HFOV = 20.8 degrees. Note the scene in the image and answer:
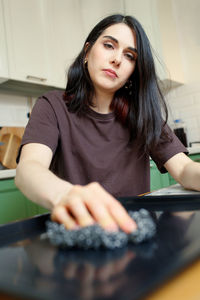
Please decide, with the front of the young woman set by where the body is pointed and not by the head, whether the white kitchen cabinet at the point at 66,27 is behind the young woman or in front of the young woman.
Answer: behind

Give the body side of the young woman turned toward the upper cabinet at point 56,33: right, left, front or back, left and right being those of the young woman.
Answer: back

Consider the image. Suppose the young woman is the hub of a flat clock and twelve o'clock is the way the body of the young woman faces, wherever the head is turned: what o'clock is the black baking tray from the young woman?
The black baking tray is roughly at 12 o'clock from the young woman.

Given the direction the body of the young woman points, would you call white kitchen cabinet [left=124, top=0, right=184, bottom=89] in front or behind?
behind

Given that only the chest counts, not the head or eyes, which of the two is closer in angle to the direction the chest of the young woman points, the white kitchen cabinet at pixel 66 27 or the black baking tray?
the black baking tray

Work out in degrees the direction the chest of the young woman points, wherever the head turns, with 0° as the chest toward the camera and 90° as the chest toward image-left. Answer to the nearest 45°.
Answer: approximately 0°
